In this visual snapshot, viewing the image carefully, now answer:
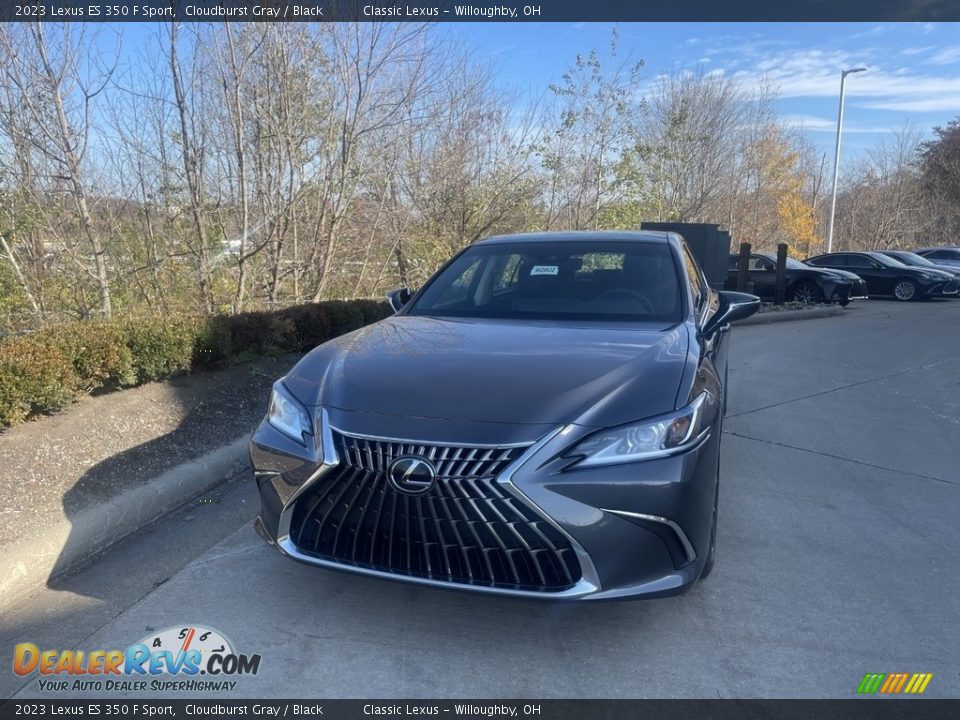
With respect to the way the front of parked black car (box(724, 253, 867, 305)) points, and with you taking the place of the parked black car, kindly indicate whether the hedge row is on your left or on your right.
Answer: on your right

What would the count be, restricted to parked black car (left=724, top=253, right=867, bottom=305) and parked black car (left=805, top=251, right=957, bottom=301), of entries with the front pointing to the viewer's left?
0

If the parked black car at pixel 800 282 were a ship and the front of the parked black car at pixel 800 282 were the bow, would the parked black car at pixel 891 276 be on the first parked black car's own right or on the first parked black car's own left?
on the first parked black car's own left

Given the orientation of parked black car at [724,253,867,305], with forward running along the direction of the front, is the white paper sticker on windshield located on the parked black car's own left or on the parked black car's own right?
on the parked black car's own right

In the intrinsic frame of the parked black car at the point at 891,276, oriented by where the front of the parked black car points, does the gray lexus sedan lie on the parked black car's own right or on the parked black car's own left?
on the parked black car's own right

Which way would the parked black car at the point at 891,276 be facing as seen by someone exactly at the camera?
facing the viewer and to the right of the viewer

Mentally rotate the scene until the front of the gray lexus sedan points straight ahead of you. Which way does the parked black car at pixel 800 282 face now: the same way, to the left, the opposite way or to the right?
to the left
